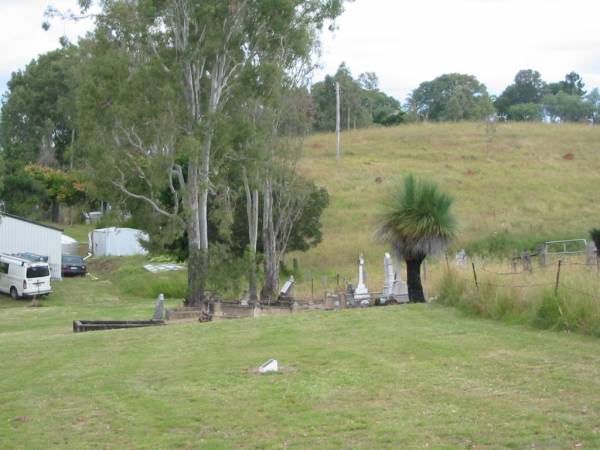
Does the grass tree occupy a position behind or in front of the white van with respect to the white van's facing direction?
behind

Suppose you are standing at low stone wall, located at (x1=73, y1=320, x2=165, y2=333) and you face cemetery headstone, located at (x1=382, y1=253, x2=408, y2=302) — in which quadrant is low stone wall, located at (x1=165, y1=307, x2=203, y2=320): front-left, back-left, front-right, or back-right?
front-left

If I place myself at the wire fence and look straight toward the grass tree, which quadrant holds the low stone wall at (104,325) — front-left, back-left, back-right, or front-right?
front-left
